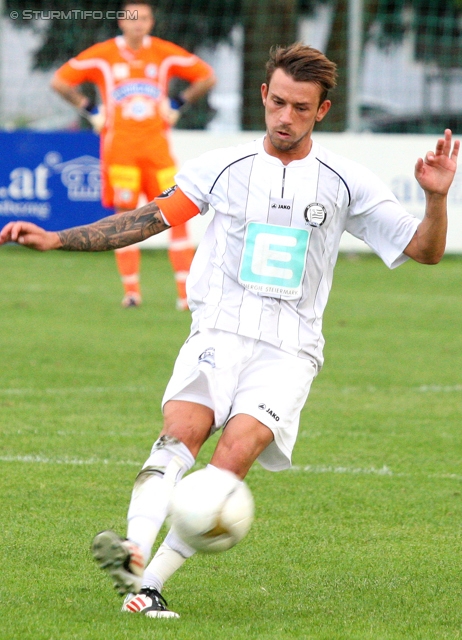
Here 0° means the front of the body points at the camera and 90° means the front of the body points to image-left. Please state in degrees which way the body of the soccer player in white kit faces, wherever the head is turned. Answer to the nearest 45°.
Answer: approximately 0°

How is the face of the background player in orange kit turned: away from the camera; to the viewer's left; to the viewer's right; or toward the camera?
toward the camera

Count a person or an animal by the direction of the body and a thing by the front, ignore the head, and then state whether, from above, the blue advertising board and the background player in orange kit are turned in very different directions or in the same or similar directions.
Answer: same or similar directions

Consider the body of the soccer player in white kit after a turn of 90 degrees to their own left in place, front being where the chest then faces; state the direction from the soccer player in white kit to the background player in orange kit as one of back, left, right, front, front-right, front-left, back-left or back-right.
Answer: left

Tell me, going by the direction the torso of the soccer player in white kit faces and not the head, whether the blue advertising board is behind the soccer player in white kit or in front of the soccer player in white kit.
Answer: behind

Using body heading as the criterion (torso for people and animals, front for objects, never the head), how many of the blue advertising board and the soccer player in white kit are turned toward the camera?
2

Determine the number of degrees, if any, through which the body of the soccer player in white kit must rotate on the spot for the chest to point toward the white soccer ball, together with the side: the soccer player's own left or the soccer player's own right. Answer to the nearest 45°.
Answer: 0° — they already face it

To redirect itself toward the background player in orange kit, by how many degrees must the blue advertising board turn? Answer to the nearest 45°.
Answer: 0° — it already faces them

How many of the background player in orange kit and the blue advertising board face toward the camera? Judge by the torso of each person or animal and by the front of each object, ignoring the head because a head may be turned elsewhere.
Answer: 2

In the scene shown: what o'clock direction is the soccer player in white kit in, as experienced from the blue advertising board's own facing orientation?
The soccer player in white kit is roughly at 12 o'clock from the blue advertising board.

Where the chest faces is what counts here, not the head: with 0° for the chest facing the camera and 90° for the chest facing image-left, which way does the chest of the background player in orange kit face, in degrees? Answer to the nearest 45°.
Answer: approximately 0°

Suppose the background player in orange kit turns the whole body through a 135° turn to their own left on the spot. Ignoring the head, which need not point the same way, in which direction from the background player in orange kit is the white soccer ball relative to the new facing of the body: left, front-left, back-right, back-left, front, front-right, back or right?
back-right
